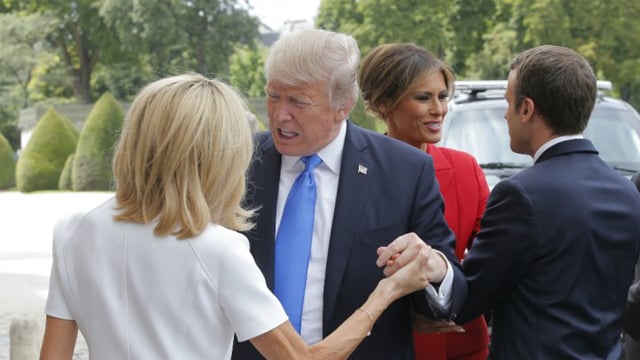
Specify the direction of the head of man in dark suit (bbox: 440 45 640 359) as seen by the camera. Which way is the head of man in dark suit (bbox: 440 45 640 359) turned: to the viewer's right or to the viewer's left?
to the viewer's left

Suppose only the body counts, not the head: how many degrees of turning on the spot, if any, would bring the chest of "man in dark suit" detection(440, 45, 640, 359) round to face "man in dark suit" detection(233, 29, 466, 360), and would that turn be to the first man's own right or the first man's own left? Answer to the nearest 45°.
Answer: approximately 45° to the first man's own left

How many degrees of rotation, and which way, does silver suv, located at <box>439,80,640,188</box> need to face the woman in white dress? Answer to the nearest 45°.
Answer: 0° — it already faces them

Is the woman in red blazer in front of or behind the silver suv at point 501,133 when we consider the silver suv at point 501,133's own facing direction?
in front

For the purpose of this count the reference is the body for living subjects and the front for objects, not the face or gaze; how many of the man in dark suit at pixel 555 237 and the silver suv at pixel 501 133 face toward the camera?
1

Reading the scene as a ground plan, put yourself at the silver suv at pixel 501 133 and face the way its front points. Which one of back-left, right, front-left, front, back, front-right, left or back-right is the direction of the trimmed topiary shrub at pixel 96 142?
back-right

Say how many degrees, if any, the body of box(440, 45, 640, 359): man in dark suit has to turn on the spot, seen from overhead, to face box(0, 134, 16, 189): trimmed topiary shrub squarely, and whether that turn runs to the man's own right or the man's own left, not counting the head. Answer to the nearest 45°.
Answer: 0° — they already face it

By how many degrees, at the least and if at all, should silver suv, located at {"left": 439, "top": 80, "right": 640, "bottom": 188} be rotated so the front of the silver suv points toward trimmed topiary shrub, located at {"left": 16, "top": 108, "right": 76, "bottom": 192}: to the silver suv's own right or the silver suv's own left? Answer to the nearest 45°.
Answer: approximately 135° to the silver suv's own right

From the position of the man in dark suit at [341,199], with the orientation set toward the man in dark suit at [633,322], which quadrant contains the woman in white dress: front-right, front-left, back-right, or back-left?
back-right

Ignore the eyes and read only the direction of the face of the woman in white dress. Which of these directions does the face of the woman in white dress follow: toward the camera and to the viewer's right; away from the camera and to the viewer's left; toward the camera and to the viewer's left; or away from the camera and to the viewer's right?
away from the camera and to the viewer's right

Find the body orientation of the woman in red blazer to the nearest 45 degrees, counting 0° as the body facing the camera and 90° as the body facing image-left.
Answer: approximately 315°
